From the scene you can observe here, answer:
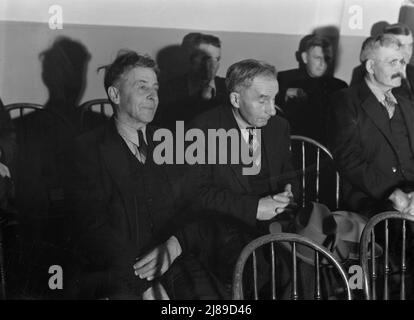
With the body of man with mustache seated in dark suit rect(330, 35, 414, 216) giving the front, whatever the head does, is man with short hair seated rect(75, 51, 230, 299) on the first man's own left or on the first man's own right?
on the first man's own right

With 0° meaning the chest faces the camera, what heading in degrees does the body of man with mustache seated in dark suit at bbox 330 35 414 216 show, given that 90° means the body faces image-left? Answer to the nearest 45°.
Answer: approximately 315°

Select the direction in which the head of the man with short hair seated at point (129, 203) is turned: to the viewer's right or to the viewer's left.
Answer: to the viewer's right

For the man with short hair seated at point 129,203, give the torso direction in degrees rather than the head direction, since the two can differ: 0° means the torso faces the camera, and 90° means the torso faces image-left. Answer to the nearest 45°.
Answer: approximately 315°

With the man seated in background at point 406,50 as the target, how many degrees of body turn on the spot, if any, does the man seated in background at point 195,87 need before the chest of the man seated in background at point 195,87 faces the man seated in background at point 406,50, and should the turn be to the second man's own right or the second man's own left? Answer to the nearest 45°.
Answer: approximately 45° to the second man's own left
